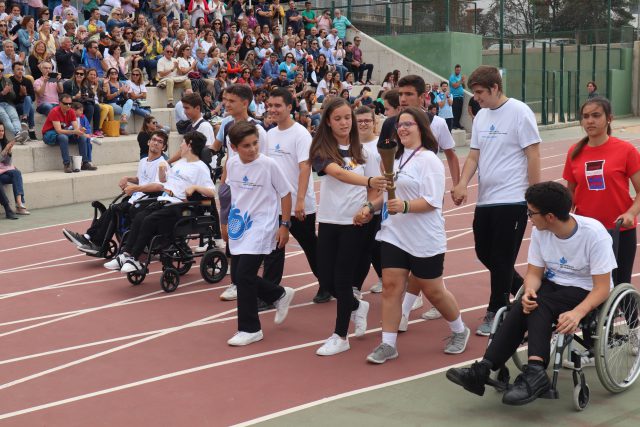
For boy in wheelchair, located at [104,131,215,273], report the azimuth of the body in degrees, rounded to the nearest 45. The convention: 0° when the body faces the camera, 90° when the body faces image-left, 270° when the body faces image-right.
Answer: approximately 45°

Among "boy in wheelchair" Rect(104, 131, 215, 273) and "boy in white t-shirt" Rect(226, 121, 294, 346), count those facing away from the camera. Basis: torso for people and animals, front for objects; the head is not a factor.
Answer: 0

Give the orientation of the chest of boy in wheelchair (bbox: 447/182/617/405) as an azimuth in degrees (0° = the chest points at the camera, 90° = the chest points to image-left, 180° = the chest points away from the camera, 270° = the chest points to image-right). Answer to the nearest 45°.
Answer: approximately 45°

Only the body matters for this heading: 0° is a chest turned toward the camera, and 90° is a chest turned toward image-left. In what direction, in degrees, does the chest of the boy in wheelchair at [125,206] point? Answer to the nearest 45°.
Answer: approximately 45°

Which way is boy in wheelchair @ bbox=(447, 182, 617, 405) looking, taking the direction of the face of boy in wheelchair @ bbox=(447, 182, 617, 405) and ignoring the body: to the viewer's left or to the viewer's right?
to the viewer's left

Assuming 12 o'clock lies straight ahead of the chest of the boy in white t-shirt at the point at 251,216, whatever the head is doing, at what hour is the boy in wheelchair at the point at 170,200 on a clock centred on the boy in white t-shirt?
The boy in wheelchair is roughly at 4 o'clock from the boy in white t-shirt.

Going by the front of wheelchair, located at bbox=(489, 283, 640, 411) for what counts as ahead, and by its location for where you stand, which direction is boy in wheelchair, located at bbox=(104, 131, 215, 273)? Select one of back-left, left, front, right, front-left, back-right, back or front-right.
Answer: right

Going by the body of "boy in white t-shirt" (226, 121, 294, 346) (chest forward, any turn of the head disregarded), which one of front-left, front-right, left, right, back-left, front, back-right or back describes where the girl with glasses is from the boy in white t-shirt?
left

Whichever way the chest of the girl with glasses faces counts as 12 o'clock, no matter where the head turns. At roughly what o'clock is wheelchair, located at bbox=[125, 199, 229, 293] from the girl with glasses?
The wheelchair is roughly at 3 o'clock from the girl with glasses.

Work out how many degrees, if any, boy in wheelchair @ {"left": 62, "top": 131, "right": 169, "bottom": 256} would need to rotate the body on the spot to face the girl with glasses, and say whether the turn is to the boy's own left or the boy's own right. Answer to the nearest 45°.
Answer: approximately 90° to the boy's own left

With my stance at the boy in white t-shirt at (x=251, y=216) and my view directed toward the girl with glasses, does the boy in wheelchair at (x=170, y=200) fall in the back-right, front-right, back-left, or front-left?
back-left
